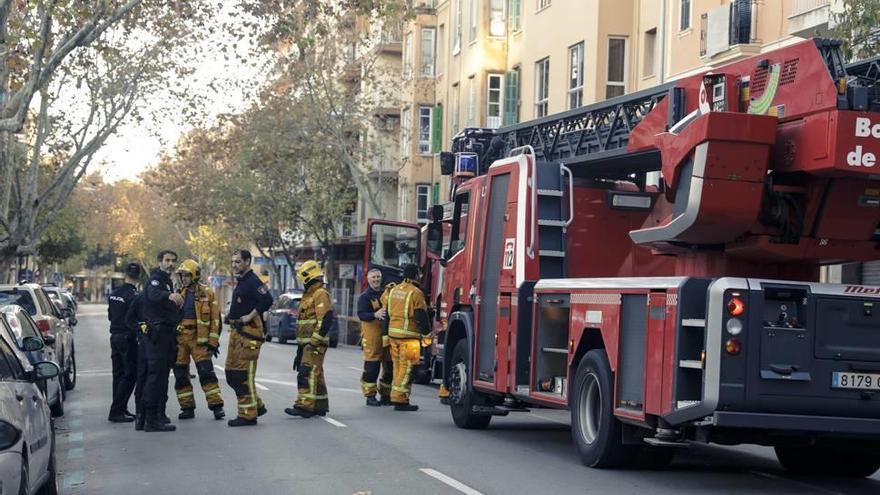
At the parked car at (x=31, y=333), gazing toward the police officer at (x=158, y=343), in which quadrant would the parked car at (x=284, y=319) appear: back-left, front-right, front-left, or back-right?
back-left

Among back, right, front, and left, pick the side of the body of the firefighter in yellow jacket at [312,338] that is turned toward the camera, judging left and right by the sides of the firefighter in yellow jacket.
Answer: left

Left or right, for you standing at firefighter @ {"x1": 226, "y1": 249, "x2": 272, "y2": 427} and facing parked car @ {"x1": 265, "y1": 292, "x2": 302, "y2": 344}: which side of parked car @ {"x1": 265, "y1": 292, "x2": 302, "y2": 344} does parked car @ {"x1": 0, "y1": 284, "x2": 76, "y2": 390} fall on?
left

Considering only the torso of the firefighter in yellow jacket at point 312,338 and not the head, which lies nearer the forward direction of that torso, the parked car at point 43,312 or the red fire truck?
the parked car

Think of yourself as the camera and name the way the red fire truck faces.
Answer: facing away from the viewer and to the left of the viewer

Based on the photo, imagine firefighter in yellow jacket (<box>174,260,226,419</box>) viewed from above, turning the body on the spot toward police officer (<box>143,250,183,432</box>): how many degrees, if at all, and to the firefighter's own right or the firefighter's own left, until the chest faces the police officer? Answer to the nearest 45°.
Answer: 0° — they already face them

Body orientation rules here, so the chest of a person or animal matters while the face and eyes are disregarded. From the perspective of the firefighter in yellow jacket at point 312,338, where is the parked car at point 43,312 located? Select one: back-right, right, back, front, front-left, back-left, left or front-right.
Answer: front-right

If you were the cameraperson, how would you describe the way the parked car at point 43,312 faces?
facing away from the viewer and to the right of the viewer

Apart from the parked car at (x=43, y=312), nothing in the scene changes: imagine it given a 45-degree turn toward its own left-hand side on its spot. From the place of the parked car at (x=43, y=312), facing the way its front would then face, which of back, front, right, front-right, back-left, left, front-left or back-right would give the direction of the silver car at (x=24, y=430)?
back

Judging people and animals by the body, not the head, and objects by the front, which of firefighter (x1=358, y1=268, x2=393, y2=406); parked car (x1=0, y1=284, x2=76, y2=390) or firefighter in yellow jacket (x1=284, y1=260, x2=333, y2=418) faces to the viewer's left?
the firefighter in yellow jacket
